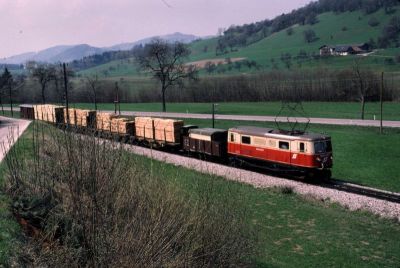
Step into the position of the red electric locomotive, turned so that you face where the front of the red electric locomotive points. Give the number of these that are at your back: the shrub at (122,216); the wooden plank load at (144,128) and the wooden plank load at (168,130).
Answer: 2

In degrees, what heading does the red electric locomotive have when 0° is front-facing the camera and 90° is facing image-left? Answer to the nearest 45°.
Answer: approximately 315°

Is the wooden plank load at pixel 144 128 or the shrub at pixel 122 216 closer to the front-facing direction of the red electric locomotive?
the shrub

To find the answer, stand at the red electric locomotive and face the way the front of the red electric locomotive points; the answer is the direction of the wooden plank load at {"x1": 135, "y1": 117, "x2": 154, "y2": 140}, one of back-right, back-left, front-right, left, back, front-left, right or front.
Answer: back

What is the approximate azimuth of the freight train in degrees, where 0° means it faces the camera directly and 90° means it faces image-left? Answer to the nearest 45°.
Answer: approximately 315°

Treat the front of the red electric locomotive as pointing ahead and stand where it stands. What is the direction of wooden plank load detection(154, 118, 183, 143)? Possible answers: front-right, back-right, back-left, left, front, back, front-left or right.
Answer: back

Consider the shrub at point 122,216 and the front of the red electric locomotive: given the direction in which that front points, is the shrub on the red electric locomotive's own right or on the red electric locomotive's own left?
on the red electric locomotive's own right
